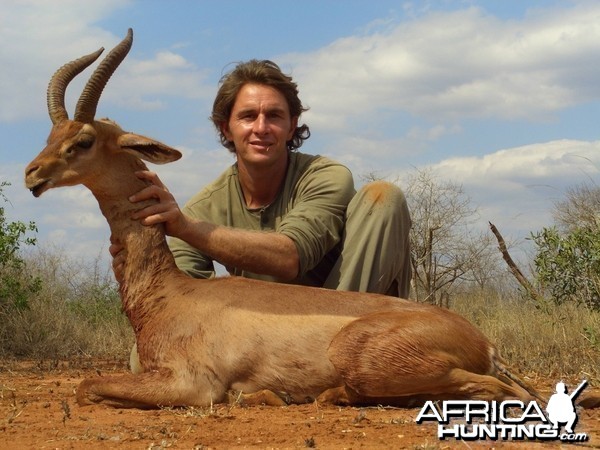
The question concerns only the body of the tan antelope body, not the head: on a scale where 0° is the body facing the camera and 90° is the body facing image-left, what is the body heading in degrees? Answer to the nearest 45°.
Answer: approximately 90°

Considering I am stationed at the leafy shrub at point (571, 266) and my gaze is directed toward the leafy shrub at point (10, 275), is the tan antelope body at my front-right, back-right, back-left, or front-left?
front-left

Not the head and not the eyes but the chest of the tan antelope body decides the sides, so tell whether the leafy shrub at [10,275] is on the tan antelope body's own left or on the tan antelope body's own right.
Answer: on the tan antelope body's own right

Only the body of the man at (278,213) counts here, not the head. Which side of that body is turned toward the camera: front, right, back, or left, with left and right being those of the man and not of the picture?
front

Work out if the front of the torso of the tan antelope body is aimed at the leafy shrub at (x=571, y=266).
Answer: no

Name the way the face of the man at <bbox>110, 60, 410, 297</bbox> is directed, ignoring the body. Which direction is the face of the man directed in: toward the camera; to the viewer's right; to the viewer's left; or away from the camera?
toward the camera
